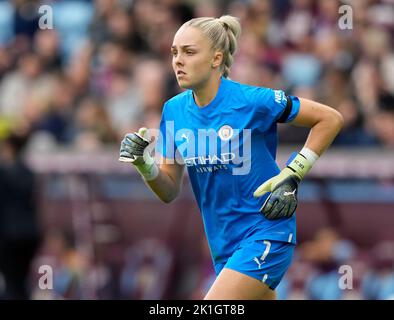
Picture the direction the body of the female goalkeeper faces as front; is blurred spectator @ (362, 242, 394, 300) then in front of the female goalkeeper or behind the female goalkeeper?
behind

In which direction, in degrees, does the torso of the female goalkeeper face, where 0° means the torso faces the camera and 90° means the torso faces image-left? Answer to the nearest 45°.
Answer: approximately 45°

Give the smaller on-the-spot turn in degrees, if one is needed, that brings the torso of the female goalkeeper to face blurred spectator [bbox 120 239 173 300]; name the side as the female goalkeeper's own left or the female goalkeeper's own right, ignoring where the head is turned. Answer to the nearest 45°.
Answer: approximately 135° to the female goalkeeper's own right
